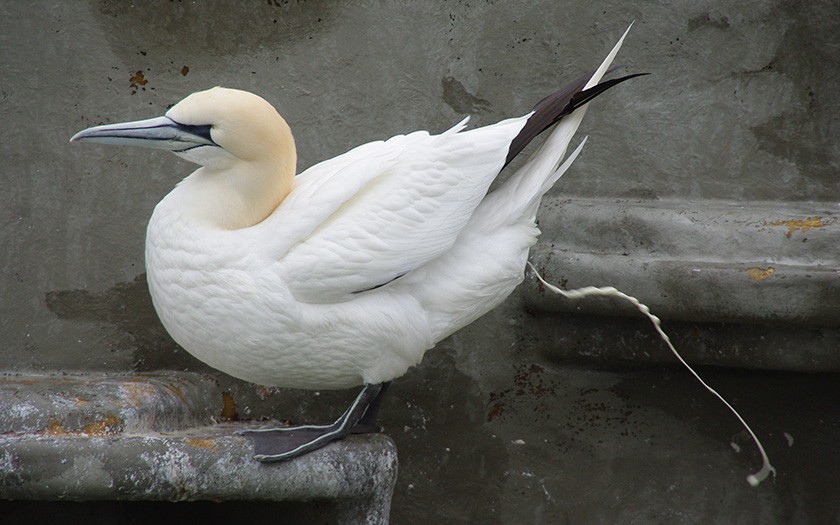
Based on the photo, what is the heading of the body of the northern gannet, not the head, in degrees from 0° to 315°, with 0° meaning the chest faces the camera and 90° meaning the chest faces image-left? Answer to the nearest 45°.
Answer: approximately 90°
